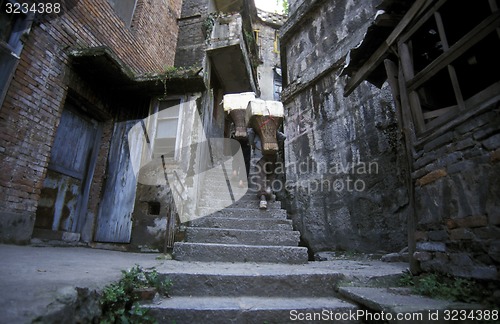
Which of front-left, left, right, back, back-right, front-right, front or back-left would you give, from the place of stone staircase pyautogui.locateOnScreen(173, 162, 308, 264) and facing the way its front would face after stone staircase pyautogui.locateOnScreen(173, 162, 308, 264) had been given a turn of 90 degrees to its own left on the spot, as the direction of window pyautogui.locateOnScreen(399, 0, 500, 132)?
front-right

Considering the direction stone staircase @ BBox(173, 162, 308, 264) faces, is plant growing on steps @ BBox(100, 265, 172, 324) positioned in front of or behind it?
in front

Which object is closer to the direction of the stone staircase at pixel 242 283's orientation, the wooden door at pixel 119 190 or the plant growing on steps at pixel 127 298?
the plant growing on steps

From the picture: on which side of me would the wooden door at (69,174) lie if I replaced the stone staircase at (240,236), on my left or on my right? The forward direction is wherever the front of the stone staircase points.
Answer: on my right

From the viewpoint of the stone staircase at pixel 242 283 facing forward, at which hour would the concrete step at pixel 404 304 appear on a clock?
The concrete step is roughly at 10 o'clock from the stone staircase.

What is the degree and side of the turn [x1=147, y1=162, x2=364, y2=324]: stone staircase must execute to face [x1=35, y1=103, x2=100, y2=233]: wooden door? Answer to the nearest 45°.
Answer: approximately 135° to its right

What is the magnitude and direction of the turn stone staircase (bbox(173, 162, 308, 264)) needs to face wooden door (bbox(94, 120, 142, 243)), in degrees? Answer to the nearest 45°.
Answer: approximately 135° to its right

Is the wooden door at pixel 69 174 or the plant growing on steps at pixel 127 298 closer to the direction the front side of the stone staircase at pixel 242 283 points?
the plant growing on steps

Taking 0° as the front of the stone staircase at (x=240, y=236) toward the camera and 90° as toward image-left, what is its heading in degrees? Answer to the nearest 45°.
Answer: approximately 0°
